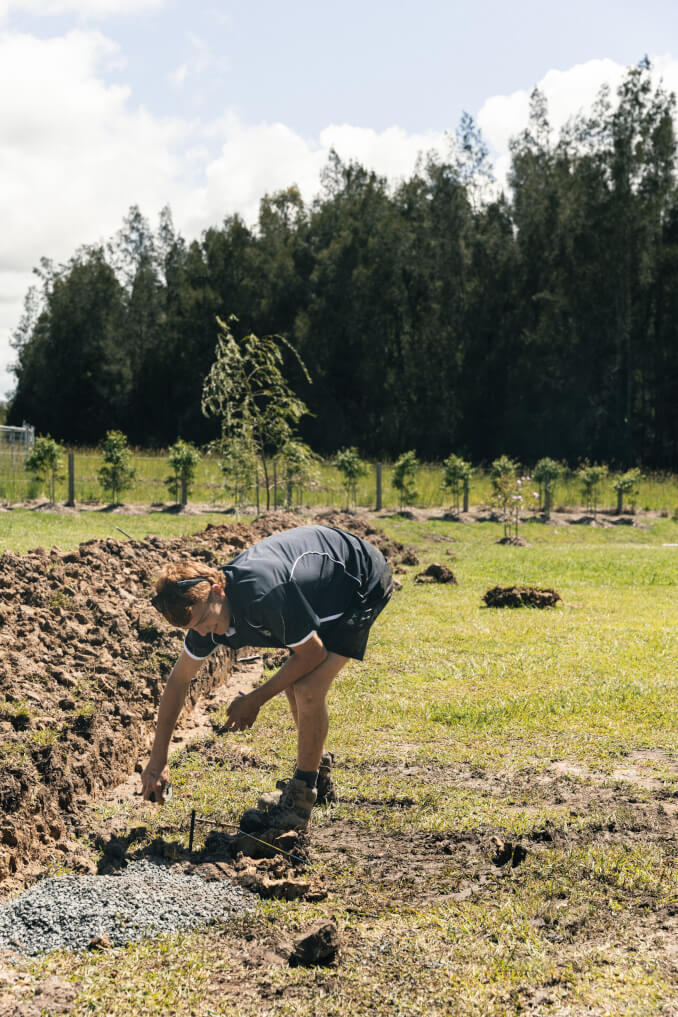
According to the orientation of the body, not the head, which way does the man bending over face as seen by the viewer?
to the viewer's left

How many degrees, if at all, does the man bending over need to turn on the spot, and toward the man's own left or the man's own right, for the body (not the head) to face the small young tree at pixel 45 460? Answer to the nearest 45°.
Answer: approximately 90° to the man's own right

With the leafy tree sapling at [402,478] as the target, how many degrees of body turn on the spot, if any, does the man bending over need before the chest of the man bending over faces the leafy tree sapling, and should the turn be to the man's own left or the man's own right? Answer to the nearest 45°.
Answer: approximately 90° to the man's own right

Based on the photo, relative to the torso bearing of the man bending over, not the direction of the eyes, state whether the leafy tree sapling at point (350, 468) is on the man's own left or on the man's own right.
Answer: on the man's own right

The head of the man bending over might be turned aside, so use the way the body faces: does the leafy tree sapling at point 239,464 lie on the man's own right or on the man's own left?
on the man's own right

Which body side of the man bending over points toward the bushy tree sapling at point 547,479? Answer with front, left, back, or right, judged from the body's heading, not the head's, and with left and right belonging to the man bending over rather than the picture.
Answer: right

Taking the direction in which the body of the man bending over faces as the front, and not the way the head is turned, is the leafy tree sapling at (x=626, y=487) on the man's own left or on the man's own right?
on the man's own right

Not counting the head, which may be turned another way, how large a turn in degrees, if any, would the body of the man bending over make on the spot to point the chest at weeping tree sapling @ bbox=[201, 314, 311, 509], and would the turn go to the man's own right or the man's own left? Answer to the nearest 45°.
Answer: approximately 90° to the man's own right

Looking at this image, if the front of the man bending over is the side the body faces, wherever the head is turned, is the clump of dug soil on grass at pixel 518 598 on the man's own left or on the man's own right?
on the man's own right
